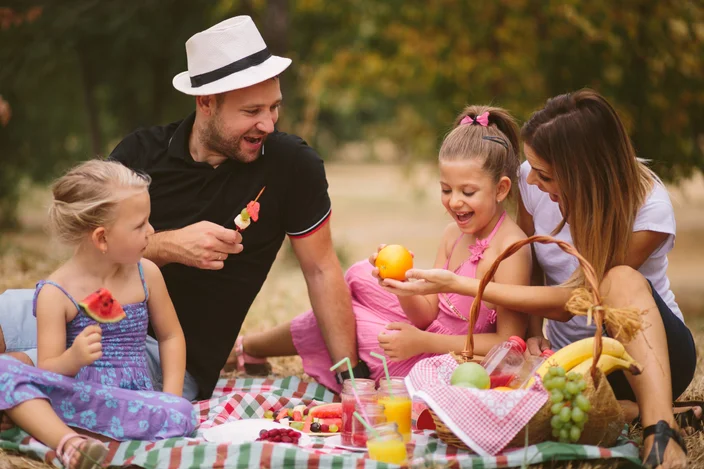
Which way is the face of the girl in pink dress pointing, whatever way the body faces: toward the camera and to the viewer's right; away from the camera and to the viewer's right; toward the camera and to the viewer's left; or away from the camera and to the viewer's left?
toward the camera and to the viewer's left

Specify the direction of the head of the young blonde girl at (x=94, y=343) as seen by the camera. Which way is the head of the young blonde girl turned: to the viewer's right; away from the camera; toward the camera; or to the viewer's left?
to the viewer's right

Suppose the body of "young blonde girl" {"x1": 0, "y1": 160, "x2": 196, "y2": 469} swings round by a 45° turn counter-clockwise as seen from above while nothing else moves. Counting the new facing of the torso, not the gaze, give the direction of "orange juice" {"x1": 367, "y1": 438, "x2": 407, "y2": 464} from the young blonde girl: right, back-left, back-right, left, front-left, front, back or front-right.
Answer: front

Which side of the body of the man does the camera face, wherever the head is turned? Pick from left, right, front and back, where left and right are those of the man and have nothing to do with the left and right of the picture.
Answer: front

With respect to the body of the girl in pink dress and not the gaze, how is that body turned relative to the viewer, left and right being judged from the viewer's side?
facing the viewer and to the left of the viewer

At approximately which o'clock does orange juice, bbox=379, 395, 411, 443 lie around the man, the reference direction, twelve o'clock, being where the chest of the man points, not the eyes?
The orange juice is roughly at 11 o'clock from the man.

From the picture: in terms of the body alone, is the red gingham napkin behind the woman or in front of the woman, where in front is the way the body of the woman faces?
in front

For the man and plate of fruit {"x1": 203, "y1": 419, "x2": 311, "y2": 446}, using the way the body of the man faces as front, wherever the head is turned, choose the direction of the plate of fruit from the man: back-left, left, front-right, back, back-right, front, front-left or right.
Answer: front

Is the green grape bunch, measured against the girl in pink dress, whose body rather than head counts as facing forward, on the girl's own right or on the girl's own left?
on the girl's own left

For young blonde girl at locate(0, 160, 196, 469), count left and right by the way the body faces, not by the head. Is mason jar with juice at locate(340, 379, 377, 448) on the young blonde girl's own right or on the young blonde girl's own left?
on the young blonde girl's own left
